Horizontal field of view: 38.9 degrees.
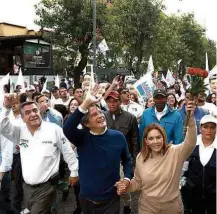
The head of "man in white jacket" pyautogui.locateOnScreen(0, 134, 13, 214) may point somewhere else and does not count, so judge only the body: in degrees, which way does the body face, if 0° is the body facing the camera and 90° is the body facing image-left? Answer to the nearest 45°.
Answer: approximately 0°

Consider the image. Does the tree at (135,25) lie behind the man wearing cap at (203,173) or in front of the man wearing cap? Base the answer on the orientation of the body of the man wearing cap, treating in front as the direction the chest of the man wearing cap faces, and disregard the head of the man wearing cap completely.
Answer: behind

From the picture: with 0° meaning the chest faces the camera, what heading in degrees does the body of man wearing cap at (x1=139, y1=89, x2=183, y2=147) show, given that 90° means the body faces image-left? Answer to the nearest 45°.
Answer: approximately 0°

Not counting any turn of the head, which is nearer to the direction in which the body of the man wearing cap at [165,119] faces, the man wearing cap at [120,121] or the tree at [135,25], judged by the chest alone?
the man wearing cap

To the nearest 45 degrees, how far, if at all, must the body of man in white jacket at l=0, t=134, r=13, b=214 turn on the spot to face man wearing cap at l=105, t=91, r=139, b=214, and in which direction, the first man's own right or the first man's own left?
approximately 90° to the first man's own left

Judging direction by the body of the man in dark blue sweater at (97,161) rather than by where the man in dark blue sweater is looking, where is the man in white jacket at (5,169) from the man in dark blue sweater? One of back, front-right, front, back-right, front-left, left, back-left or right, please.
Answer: back-right

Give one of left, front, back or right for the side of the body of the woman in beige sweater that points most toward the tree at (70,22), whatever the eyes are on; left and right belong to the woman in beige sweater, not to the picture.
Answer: back
